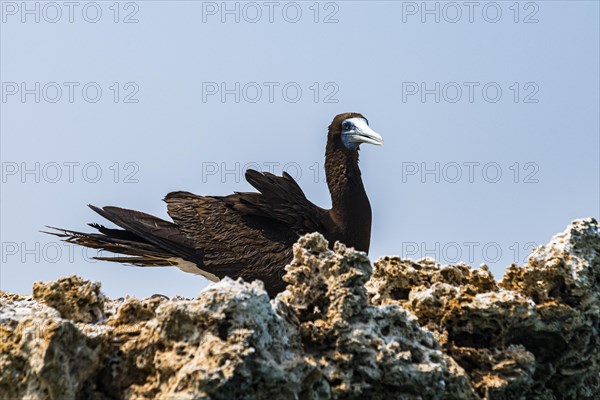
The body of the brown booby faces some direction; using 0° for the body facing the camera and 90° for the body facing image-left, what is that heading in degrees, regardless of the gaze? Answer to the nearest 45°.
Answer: approximately 270°
